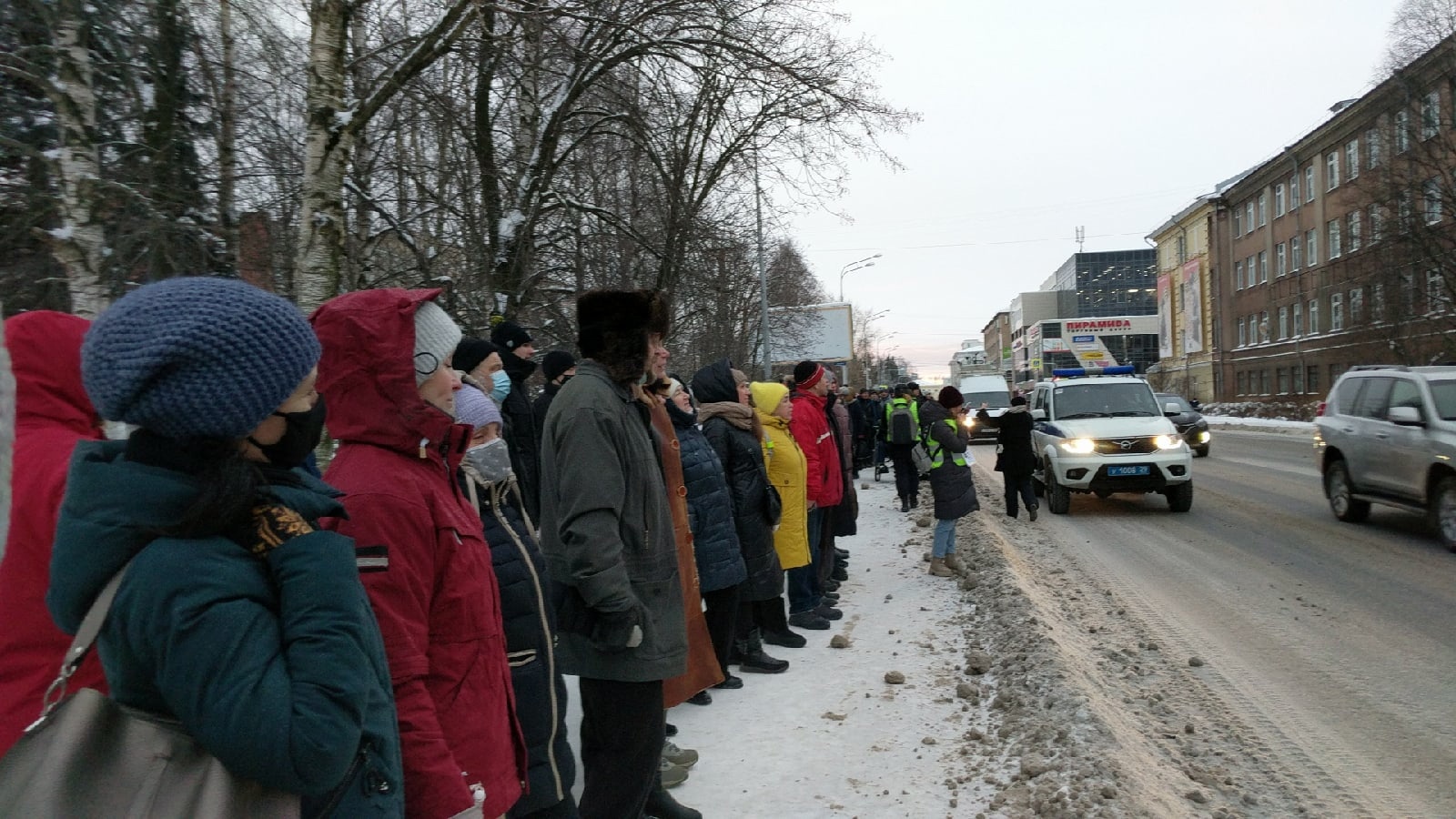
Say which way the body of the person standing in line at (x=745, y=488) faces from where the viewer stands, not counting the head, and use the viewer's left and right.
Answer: facing to the right of the viewer

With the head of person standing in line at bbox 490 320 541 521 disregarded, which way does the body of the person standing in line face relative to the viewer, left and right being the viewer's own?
facing to the right of the viewer

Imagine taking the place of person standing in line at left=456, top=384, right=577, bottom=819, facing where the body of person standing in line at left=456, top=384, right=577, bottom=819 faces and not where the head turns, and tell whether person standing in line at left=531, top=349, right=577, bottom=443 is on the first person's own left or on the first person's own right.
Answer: on the first person's own left

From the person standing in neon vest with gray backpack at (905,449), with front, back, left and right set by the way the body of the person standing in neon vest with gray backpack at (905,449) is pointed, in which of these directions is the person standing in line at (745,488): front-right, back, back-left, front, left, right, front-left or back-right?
back

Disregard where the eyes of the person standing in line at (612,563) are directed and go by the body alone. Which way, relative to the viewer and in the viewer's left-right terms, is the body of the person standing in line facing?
facing to the right of the viewer

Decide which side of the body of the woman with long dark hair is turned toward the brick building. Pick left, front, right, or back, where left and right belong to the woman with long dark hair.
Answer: front

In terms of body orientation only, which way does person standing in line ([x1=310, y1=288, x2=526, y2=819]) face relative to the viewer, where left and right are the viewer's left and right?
facing to the right of the viewer

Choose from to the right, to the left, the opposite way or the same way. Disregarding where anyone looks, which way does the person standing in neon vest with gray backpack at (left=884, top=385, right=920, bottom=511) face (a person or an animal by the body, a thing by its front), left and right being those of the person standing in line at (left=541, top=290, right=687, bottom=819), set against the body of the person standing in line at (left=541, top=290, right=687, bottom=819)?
to the left

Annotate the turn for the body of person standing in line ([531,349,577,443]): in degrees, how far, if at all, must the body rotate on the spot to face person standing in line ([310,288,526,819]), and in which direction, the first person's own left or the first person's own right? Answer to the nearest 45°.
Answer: approximately 90° to the first person's own right

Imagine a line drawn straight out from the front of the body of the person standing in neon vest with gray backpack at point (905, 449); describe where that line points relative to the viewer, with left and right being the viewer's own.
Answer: facing away from the viewer

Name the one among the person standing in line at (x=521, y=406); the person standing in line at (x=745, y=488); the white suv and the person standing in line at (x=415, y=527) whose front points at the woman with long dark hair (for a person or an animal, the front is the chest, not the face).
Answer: the white suv

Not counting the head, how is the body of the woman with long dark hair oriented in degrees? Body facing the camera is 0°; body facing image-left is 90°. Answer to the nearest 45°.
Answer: approximately 270°

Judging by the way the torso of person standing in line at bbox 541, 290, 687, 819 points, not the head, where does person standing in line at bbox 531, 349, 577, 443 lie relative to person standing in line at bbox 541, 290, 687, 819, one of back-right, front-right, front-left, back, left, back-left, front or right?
left

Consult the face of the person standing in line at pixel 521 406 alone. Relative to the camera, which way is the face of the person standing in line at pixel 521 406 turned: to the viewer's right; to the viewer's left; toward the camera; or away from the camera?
to the viewer's right

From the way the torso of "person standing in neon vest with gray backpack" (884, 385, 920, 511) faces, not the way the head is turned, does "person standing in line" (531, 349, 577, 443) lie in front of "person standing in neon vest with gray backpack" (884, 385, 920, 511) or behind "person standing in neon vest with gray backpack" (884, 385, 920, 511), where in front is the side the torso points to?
behind

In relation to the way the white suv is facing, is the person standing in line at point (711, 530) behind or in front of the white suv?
in front
